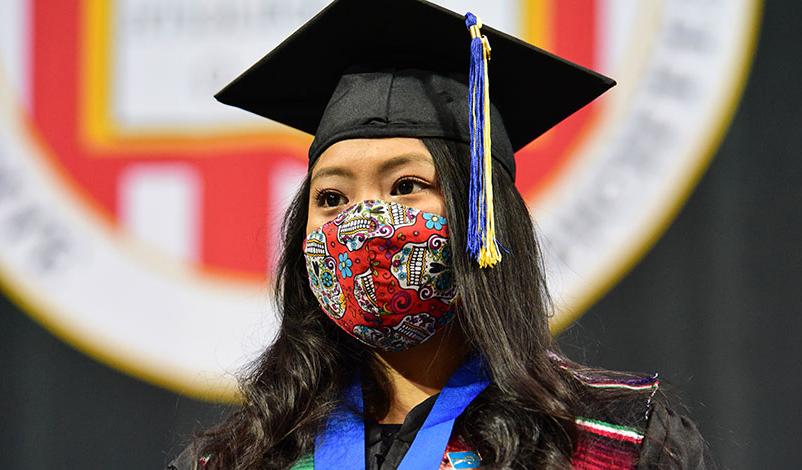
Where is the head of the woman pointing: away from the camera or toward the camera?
toward the camera

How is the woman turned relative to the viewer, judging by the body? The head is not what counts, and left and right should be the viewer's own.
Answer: facing the viewer and to the left of the viewer
